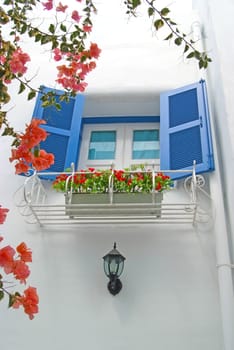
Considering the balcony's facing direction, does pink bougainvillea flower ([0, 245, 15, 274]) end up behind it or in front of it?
in front

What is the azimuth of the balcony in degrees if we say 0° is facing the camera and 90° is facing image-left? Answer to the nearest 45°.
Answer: approximately 0°

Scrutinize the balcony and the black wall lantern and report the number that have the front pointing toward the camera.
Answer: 2

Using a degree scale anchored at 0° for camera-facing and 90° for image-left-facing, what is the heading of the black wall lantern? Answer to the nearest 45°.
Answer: approximately 0°

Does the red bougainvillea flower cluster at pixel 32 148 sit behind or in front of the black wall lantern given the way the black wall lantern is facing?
in front
